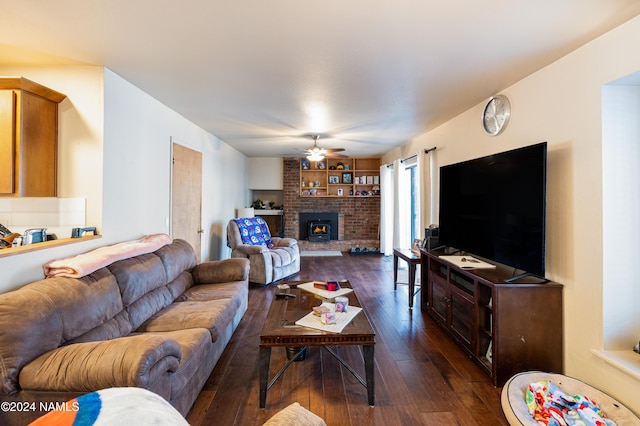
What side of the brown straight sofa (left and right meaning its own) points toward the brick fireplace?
left

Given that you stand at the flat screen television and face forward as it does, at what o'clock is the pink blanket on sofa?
The pink blanket on sofa is roughly at 12 o'clock from the flat screen television.

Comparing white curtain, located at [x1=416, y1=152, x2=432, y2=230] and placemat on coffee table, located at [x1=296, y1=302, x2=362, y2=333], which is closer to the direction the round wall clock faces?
the placemat on coffee table

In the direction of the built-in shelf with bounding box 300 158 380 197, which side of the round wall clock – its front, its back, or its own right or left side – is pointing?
right
